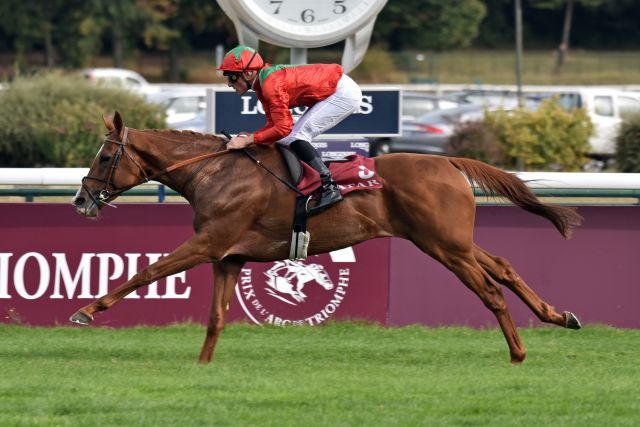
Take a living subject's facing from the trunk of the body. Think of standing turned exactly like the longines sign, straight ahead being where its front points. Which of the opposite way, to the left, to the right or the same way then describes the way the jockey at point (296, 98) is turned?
to the right

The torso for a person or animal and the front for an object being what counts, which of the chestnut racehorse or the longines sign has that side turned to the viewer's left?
the chestnut racehorse

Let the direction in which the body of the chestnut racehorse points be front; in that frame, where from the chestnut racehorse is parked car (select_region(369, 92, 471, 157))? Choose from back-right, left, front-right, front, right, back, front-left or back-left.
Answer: right

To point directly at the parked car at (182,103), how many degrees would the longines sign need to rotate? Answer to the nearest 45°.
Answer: approximately 180°

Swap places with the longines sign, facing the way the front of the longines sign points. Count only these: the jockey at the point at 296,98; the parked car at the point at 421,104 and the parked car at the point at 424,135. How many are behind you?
2

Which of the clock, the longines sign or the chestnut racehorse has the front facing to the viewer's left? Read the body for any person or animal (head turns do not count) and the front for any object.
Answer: the chestnut racehorse

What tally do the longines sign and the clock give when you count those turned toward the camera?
2

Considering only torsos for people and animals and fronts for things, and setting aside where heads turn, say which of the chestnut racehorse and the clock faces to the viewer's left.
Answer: the chestnut racehorse

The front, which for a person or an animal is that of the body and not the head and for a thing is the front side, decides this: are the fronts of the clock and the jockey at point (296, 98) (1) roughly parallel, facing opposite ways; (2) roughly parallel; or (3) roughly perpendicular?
roughly perpendicular

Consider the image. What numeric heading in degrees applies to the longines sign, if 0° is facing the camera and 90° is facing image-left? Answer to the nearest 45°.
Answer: approximately 0°

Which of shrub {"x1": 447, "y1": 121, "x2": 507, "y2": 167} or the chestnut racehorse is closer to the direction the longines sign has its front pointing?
the chestnut racehorse

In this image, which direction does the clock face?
toward the camera

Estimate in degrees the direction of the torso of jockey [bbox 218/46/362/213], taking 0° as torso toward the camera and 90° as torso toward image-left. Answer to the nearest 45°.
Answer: approximately 90°

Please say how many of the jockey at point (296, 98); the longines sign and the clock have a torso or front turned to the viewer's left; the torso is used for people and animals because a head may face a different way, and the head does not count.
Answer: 1
